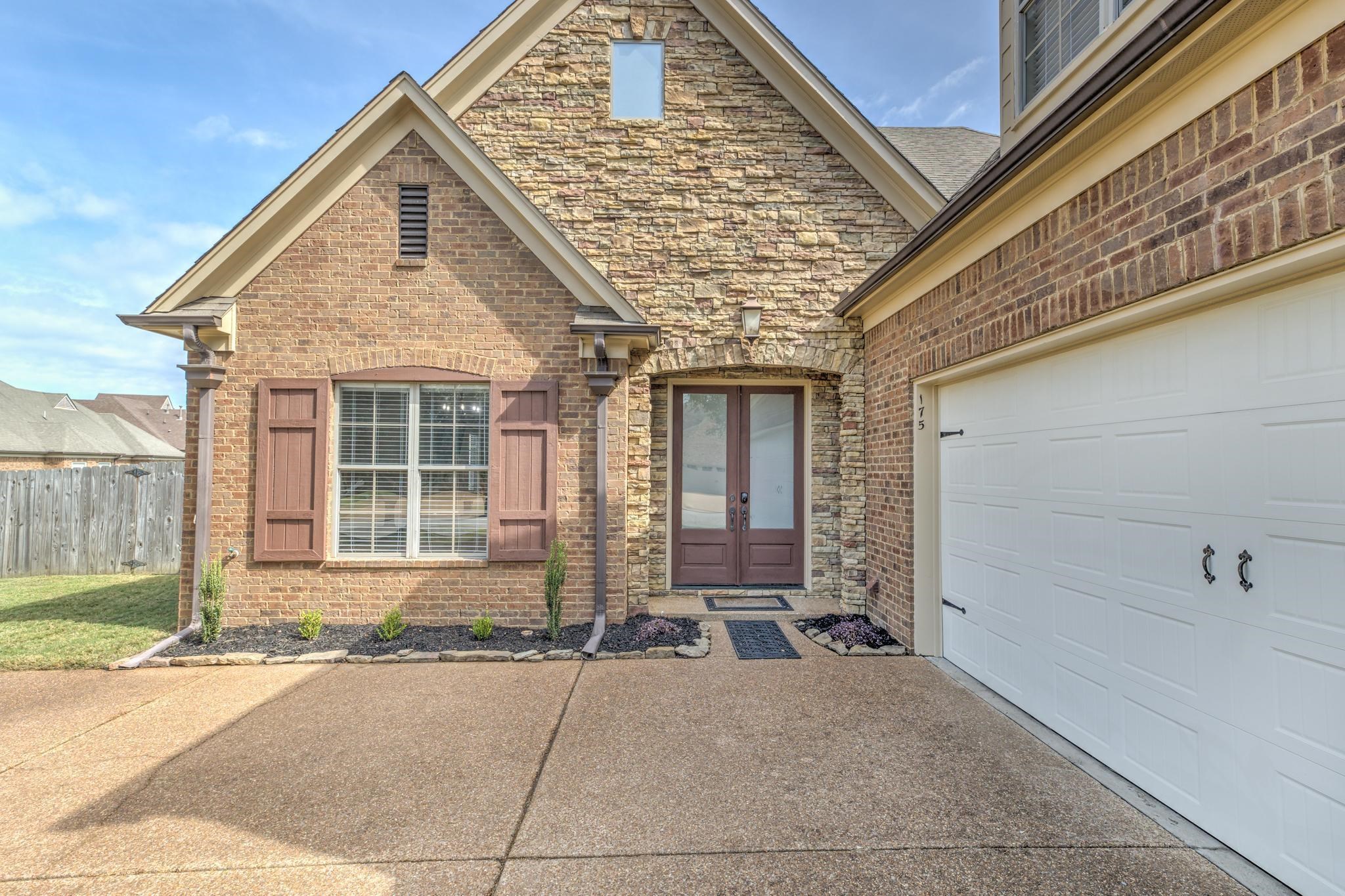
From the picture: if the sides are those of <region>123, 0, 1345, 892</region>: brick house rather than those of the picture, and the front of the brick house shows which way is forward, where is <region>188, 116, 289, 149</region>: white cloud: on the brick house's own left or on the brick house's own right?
on the brick house's own right

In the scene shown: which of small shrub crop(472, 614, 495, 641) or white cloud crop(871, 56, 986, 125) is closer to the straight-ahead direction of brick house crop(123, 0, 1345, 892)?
the small shrub

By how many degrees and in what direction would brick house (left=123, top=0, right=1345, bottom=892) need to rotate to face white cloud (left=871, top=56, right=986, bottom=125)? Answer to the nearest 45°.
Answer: approximately 135° to its left

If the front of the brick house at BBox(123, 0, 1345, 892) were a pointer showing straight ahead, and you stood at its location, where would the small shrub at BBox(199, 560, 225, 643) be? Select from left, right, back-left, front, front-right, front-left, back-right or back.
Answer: right

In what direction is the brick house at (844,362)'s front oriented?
toward the camera

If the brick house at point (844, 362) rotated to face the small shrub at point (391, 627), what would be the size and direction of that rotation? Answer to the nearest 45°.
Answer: approximately 90° to its right
